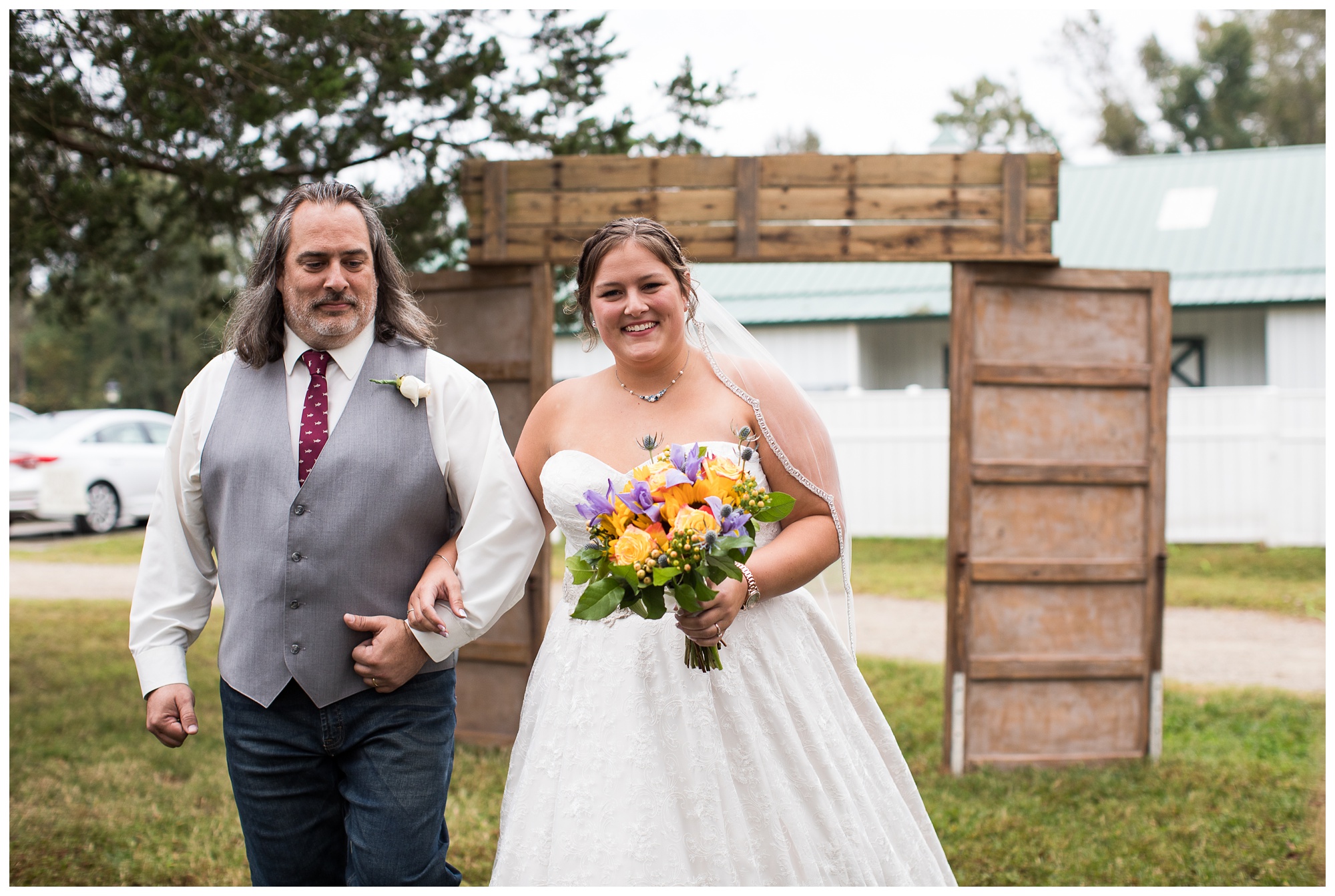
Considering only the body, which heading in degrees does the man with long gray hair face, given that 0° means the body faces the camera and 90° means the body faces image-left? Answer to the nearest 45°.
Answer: approximately 0°

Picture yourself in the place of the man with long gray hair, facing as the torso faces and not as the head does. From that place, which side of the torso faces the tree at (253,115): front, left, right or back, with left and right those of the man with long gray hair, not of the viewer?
back

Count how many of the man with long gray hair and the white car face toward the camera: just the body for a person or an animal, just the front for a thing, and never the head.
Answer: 1

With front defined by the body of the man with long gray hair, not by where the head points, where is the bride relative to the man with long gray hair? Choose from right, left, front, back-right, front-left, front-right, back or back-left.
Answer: left

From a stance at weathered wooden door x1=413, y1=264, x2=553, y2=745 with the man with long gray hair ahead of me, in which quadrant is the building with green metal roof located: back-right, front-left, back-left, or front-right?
back-left

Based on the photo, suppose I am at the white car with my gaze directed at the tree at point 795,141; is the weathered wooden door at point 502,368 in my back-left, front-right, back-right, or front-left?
back-right

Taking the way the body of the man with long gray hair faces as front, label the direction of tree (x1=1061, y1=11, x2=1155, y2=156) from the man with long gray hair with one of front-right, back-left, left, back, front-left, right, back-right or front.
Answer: back-left

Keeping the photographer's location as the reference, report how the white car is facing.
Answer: facing away from the viewer and to the right of the viewer
